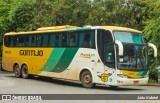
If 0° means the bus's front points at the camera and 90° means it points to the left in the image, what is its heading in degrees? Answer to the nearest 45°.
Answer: approximately 315°
